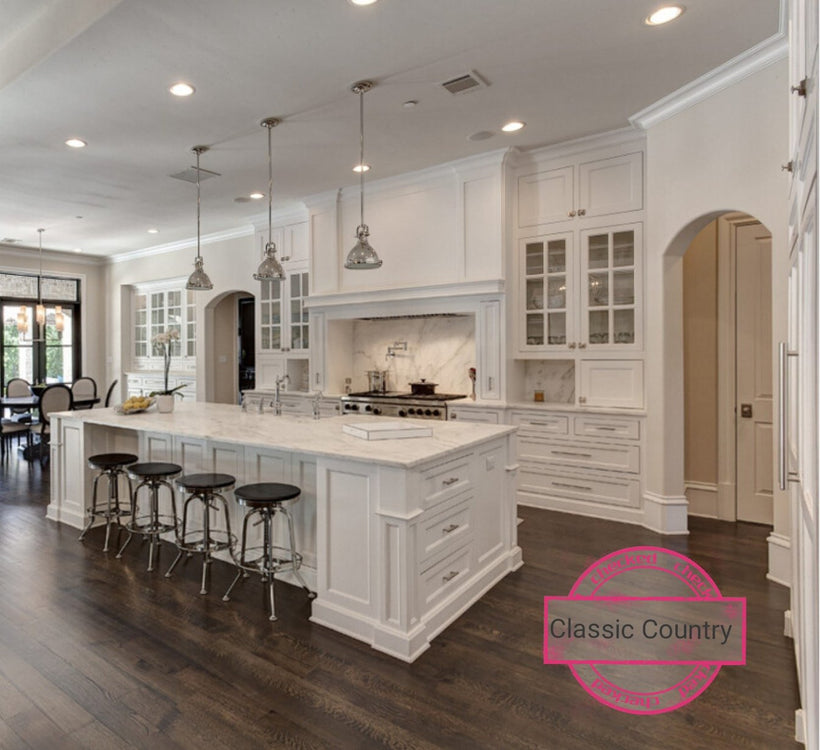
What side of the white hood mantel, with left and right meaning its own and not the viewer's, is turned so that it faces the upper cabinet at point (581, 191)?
left

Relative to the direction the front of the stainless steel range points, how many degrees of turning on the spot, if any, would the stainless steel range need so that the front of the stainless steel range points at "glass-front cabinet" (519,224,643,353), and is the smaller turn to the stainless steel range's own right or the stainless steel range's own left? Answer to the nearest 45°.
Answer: approximately 90° to the stainless steel range's own left

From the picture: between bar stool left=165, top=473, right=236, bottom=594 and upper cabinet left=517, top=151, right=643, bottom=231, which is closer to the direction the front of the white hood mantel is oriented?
the bar stool

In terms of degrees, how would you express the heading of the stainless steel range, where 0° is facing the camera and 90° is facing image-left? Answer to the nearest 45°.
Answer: approximately 45°

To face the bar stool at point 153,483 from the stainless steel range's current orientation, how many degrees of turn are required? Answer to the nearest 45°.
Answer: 0° — it already faces it
